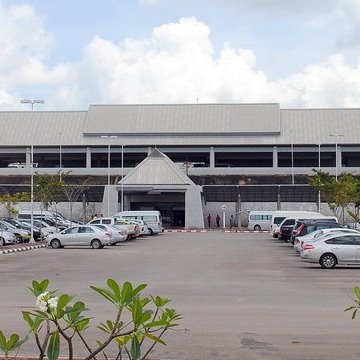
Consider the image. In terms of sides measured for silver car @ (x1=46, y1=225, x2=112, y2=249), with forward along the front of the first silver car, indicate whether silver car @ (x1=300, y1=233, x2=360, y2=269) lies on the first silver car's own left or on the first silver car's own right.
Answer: on the first silver car's own left

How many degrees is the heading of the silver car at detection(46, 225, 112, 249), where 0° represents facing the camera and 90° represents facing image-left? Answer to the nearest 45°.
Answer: approximately 90°

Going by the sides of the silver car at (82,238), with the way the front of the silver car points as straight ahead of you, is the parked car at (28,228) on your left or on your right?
on your right
